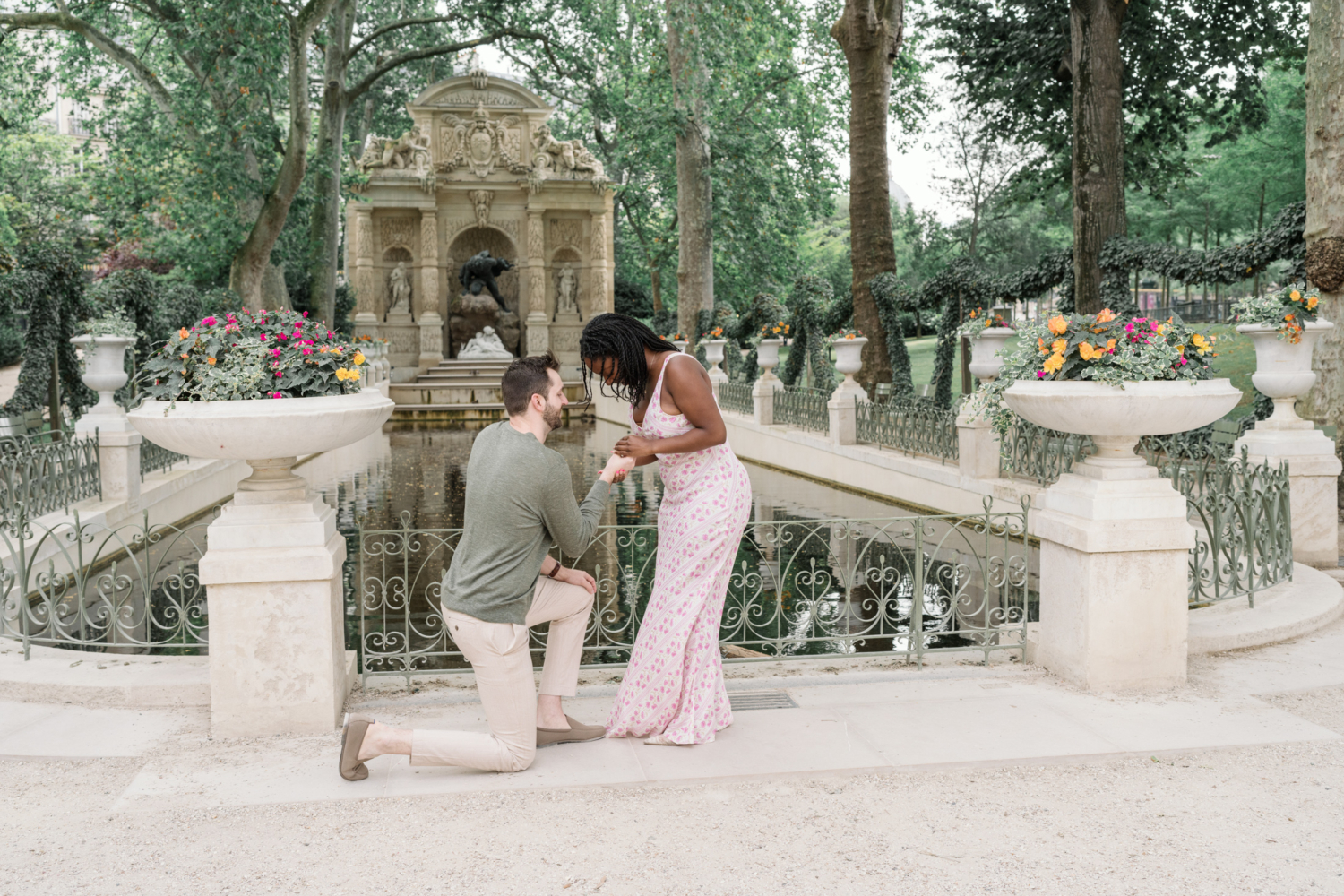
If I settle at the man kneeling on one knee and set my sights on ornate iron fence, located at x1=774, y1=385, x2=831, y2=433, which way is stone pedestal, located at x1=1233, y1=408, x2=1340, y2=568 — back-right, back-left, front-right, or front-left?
front-right

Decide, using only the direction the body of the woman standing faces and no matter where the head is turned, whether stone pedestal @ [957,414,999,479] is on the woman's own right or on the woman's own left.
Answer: on the woman's own right

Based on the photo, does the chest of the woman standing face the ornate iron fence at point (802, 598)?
no

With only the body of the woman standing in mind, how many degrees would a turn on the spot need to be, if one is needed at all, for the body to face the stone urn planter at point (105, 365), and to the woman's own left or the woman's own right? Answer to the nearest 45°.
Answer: approximately 45° to the woman's own right

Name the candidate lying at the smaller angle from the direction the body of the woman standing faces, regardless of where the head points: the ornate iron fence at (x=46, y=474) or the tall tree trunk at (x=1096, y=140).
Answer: the ornate iron fence

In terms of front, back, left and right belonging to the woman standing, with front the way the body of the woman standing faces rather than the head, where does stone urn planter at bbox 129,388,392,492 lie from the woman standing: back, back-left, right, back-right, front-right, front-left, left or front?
front

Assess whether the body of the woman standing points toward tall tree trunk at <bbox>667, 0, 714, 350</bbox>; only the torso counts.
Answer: no

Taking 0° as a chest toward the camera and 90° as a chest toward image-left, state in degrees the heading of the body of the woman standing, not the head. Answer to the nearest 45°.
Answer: approximately 90°

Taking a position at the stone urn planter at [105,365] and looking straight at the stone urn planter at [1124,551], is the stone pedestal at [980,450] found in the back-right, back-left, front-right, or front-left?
front-left

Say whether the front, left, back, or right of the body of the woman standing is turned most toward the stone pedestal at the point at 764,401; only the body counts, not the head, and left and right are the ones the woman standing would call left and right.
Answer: right

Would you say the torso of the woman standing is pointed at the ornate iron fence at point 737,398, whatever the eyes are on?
no

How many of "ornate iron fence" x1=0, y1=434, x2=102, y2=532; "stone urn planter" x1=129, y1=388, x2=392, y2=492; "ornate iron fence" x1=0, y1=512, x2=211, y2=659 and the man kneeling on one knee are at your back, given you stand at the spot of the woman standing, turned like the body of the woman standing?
0

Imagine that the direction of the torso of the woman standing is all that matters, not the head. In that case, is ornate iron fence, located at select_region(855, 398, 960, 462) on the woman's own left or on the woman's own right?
on the woman's own right

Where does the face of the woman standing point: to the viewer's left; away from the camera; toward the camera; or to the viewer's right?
to the viewer's left

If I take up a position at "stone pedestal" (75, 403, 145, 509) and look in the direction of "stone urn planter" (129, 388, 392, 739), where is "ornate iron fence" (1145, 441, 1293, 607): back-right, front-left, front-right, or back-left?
front-left

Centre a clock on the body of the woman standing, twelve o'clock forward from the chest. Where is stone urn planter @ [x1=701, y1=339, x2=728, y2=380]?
The stone urn planter is roughly at 3 o'clock from the woman standing.
